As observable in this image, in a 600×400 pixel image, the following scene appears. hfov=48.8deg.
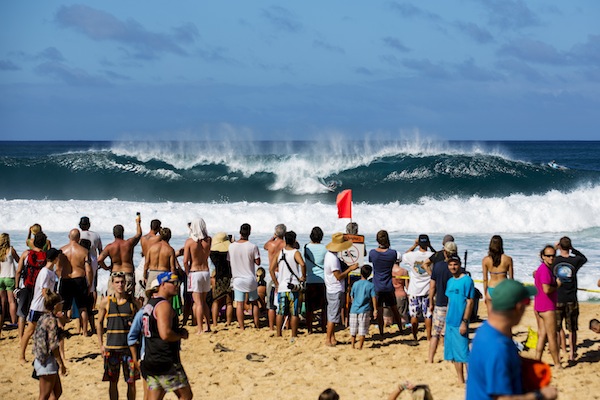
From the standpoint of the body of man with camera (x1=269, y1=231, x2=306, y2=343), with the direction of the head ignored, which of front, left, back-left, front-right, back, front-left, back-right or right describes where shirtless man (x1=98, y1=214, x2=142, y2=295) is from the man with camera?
left

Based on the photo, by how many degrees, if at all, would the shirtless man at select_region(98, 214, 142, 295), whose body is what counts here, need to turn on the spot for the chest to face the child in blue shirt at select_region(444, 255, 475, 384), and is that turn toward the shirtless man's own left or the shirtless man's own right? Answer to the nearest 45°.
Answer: approximately 135° to the shirtless man's own right

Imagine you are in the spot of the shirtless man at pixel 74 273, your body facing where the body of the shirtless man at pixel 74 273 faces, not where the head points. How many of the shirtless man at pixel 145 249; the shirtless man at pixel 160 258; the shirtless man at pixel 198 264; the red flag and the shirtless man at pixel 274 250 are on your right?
5

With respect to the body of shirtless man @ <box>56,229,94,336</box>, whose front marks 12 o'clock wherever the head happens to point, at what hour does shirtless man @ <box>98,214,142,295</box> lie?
shirtless man @ <box>98,214,142,295</box> is roughly at 3 o'clock from shirtless man @ <box>56,229,94,336</box>.

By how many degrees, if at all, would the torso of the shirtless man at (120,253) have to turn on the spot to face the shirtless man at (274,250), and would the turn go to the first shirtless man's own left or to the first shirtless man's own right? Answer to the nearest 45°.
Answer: approximately 90° to the first shirtless man's own right

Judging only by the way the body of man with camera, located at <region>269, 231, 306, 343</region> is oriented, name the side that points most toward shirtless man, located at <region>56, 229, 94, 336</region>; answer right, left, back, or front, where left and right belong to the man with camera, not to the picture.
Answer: left

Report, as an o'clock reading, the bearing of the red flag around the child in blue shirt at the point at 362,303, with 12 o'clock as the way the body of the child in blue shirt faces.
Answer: The red flag is roughly at 12 o'clock from the child in blue shirt.

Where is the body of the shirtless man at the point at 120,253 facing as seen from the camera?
away from the camera

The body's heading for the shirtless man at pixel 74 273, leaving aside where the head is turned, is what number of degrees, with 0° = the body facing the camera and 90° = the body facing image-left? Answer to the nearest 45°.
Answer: approximately 180°

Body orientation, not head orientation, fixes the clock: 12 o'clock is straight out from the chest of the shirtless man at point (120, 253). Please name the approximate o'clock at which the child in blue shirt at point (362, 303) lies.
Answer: The child in blue shirt is roughly at 4 o'clock from the shirtless man.

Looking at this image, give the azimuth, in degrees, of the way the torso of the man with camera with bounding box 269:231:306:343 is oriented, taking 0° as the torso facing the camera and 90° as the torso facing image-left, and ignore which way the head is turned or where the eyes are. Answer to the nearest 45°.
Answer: approximately 180°

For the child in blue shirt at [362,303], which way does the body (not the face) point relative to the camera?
away from the camera
